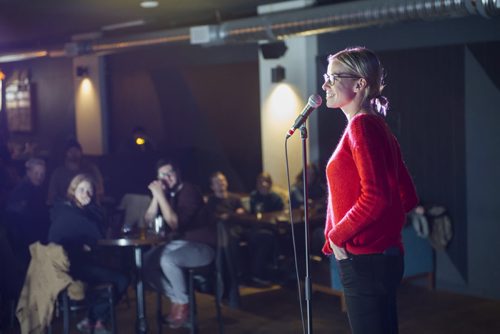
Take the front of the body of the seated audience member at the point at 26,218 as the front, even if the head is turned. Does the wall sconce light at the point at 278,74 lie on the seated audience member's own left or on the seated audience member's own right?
on the seated audience member's own left

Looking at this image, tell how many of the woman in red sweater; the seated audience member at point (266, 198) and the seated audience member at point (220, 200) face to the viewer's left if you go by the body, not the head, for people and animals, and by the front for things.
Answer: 1

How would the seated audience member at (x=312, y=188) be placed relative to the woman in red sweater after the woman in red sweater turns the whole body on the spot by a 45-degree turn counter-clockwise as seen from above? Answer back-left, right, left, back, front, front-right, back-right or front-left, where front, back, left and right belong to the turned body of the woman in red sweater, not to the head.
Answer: back-right

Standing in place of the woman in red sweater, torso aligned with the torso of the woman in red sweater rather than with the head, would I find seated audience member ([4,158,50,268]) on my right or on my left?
on my right

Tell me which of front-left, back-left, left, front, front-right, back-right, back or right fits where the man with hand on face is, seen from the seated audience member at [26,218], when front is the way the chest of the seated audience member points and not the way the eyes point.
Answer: front

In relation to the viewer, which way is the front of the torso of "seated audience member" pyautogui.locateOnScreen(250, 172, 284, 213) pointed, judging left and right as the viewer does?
facing the viewer

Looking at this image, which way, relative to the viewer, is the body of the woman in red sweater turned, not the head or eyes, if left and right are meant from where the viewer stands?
facing to the left of the viewer

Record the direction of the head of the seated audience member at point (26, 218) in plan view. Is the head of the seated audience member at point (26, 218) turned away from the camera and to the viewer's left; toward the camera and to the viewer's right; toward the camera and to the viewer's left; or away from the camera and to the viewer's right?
toward the camera and to the viewer's right

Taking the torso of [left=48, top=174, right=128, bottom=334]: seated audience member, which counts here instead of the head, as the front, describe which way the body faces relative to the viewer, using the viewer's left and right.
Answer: facing the viewer and to the right of the viewer

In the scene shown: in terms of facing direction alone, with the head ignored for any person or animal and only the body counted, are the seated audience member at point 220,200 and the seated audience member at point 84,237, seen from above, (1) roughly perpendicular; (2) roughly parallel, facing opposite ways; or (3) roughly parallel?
roughly parallel

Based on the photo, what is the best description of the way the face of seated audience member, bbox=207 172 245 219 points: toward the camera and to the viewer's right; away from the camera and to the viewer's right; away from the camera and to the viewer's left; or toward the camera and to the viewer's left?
toward the camera and to the viewer's right

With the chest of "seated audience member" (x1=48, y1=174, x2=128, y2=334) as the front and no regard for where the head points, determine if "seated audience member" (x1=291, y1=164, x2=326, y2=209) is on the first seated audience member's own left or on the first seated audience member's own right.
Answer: on the first seated audience member's own left

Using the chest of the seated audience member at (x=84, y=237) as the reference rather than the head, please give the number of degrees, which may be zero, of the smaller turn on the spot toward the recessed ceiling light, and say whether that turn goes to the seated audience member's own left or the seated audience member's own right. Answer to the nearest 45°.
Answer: approximately 135° to the seated audience member's own left

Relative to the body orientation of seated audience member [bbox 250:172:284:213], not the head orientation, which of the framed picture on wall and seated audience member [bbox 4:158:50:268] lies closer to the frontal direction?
the seated audience member
